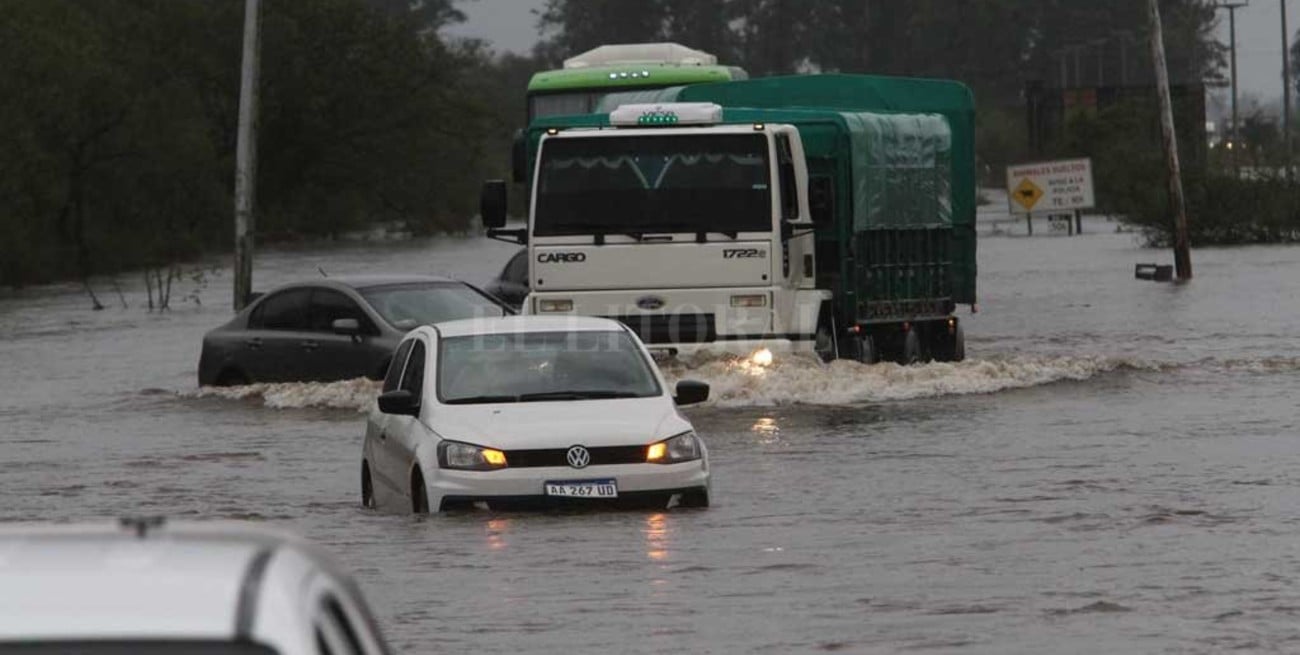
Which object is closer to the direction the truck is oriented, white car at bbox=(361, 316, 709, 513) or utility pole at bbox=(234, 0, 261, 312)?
the white car

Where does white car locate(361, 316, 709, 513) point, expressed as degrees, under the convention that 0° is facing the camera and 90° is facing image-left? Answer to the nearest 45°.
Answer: approximately 0°

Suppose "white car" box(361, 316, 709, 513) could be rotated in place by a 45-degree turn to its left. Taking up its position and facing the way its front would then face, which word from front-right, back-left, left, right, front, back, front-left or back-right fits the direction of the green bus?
back-left

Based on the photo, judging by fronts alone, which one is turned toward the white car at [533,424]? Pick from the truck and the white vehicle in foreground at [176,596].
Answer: the truck

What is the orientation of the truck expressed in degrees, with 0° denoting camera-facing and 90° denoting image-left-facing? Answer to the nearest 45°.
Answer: approximately 0°

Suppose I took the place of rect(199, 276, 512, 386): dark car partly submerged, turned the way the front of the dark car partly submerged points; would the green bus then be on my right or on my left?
on my left

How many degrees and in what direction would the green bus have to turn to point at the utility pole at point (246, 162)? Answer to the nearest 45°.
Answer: approximately 90° to its right

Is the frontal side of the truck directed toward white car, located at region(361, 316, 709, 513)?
yes

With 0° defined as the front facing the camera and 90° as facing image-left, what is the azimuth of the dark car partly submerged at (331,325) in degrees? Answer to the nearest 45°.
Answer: approximately 315°

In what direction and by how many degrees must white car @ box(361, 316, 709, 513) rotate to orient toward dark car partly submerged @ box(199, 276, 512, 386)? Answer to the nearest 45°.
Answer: approximately 180°
